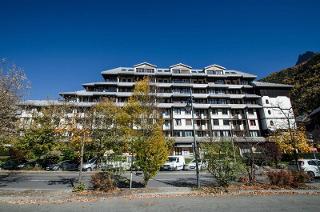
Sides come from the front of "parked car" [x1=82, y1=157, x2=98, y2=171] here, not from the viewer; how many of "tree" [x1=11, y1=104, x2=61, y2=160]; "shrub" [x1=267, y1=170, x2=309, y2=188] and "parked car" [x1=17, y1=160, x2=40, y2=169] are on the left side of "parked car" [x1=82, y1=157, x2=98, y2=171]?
1

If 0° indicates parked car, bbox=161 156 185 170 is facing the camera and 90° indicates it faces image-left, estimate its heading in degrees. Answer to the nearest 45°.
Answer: approximately 45°

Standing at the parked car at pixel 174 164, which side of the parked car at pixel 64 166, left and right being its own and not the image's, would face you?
back

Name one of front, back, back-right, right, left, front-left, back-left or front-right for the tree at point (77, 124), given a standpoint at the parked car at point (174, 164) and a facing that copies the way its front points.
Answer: front-right

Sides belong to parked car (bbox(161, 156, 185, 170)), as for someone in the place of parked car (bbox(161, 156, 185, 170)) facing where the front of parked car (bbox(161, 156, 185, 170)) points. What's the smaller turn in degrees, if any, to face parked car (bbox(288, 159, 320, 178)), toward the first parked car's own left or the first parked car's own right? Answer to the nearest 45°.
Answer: approximately 90° to the first parked car's own left

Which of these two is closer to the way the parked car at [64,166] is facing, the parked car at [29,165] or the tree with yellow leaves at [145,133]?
the parked car

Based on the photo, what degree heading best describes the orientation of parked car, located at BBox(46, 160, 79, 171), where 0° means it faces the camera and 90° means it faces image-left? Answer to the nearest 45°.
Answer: approximately 90°

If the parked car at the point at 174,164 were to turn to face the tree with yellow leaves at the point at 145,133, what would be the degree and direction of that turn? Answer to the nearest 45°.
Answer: approximately 45° to its left
